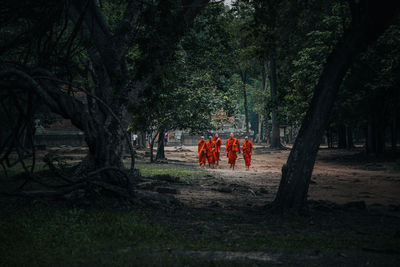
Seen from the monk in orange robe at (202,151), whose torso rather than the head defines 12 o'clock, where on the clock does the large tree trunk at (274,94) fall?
The large tree trunk is roughly at 7 o'clock from the monk in orange robe.

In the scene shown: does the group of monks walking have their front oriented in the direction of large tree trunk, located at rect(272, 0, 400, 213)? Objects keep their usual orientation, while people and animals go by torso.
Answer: yes

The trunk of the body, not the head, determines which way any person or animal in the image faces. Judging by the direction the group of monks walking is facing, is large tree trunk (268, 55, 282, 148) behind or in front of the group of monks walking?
behind

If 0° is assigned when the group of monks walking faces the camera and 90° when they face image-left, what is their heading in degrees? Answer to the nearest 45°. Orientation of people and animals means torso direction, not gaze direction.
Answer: approximately 0°
